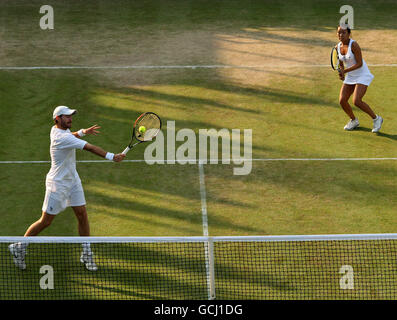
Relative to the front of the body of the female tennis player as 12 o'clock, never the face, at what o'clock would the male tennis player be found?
The male tennis player is roughly at 12 o'clock from the female tennis player.

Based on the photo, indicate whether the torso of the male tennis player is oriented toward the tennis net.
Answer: yes

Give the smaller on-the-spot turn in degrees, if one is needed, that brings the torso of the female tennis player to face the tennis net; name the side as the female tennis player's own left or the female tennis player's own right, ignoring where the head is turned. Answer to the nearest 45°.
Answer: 0° — they already face it
